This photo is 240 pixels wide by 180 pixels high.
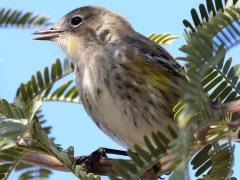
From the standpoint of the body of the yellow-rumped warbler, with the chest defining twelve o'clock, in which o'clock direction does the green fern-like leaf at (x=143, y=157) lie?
The green fern-like leaf is roughly at 9 o'clock from the yellow-rumped warbler.

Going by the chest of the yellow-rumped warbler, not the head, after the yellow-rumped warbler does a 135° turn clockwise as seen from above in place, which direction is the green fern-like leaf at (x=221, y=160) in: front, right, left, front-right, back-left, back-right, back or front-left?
back-right

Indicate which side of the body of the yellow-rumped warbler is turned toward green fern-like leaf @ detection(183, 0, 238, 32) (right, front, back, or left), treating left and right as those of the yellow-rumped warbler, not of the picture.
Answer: back

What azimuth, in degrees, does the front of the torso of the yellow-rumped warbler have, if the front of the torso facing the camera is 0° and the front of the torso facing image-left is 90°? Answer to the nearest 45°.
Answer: approximately 90°
